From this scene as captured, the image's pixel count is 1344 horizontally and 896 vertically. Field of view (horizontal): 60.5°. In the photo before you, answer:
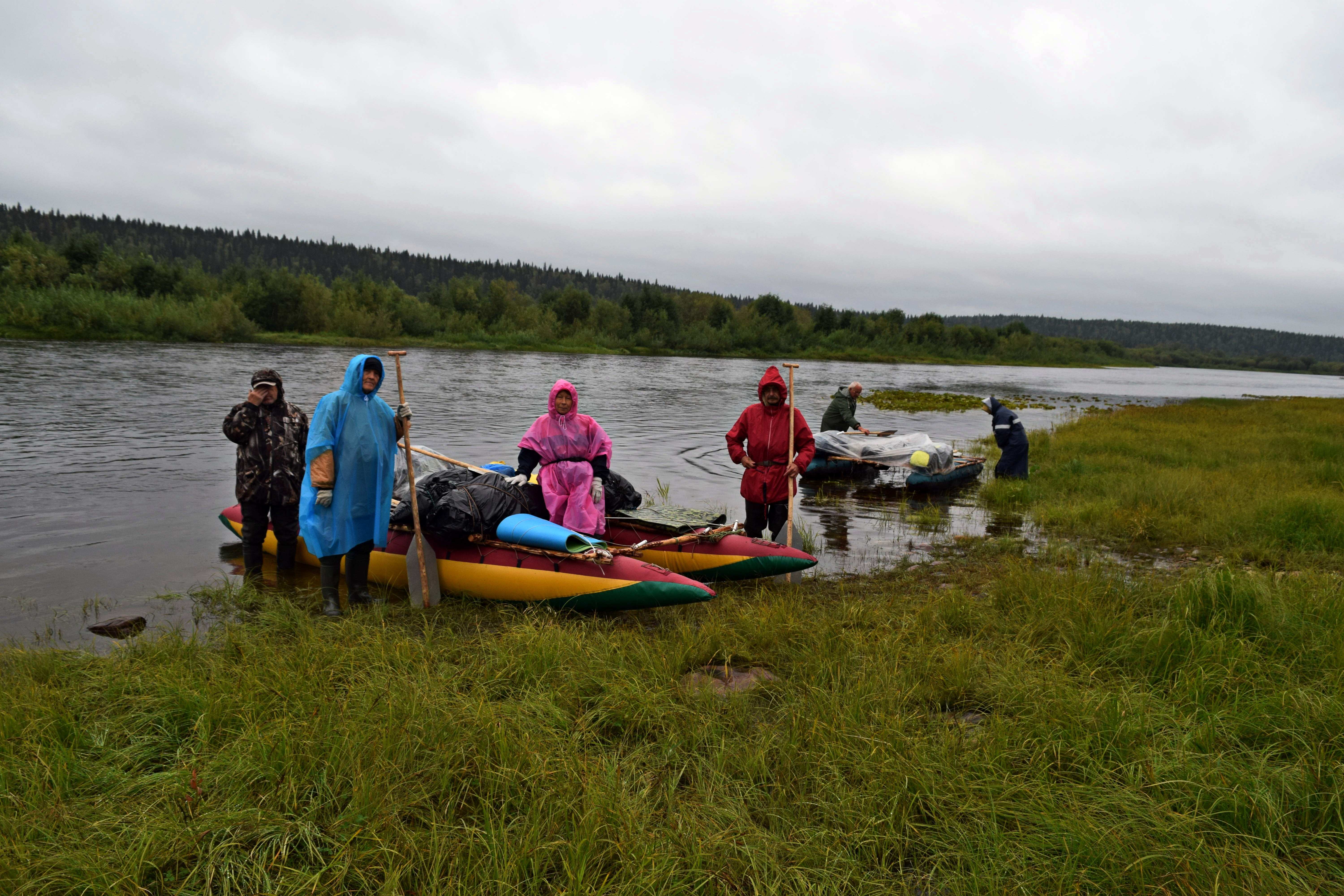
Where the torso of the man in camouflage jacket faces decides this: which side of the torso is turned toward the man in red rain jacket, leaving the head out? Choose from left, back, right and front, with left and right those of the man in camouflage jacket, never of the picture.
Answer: left

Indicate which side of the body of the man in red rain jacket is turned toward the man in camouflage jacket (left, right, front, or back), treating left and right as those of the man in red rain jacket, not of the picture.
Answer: right

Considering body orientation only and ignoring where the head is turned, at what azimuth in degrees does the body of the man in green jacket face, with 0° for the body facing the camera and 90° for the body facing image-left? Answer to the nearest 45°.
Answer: approximately 270°

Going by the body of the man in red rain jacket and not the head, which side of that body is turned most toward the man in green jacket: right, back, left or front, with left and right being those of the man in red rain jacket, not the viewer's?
back

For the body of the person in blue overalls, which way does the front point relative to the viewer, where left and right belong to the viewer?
facing to the left of the viewer

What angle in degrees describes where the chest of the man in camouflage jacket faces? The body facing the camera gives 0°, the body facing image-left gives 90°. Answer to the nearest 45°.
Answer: approximately 0°

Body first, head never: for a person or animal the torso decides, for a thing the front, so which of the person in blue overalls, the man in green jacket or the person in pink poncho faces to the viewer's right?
the man in green jacket
